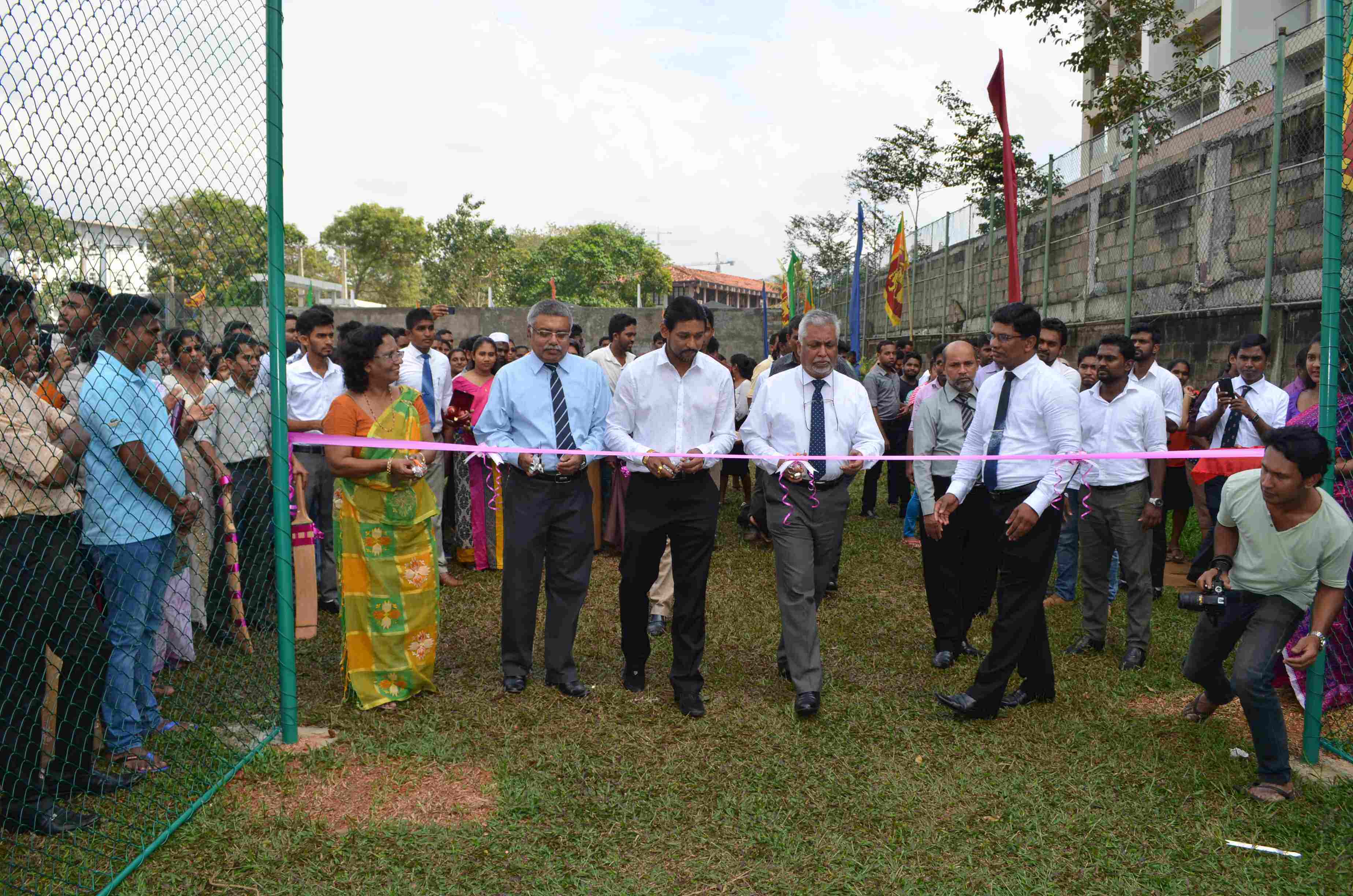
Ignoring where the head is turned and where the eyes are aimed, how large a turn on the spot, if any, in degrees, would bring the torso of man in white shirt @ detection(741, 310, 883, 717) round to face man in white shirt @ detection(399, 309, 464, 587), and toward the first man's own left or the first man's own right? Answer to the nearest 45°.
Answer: approximately 135° to the first man's own right

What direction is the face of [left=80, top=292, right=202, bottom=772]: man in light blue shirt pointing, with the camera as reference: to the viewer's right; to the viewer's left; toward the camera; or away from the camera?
to the viewer's right

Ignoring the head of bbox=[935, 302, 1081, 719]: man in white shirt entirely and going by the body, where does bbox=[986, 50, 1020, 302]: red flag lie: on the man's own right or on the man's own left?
on the man's own right

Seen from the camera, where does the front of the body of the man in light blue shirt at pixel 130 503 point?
to the viewer's right

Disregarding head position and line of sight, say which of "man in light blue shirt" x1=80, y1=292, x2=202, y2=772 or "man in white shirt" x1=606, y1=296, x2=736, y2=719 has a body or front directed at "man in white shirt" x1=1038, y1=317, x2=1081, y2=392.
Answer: the man in light blue shirt

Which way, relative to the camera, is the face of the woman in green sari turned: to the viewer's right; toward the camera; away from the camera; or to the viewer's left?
to the viewer's right

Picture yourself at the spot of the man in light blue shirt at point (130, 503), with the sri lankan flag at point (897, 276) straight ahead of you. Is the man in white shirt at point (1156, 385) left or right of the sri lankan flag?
right

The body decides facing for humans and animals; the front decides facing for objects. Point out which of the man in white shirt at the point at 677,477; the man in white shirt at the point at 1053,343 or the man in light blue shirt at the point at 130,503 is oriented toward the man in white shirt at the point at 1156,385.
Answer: the man in light blue shirt

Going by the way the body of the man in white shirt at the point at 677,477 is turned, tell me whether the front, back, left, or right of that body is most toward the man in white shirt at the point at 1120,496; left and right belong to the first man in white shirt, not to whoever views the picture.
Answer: left

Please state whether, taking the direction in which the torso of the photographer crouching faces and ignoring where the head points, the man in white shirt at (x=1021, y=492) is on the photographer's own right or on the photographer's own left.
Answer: on the photographer's own right
